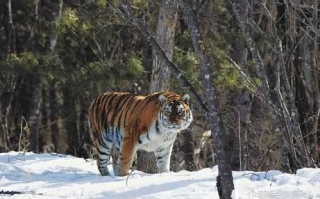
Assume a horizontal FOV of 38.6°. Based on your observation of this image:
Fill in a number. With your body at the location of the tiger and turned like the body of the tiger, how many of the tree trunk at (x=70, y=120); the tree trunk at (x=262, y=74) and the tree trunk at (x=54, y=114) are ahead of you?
1

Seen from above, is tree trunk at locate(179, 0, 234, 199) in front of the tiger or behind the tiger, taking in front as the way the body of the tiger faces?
in front

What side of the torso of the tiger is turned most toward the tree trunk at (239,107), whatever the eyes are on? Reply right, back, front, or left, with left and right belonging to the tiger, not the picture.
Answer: left

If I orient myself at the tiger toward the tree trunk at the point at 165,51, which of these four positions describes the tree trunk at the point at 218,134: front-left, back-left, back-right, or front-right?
back-right

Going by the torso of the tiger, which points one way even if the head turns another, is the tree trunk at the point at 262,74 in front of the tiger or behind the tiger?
in front

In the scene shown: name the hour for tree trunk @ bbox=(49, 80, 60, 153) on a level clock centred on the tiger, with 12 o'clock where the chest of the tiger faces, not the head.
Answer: The tree trunk is roughly at 7 o'clock from the tiger.

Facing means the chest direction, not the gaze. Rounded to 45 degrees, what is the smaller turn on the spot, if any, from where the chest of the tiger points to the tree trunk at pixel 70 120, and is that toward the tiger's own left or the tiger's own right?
approximately 135° to the tiger's own left
